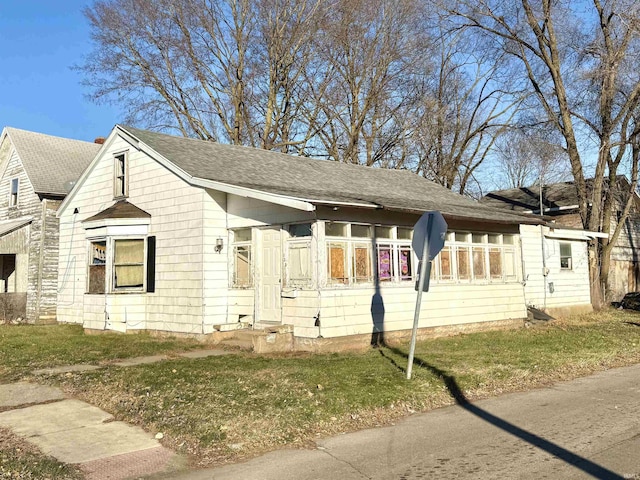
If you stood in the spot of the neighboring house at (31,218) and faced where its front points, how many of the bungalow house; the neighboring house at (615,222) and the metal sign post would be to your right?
0

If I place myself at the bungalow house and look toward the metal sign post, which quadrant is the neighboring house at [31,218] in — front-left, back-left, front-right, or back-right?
back-right

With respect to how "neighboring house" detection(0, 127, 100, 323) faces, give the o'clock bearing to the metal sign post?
The metal sign post is roughly at 10 o'clock from the neighboring house.

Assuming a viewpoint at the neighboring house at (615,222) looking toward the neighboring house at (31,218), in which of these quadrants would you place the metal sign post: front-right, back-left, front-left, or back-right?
front-left

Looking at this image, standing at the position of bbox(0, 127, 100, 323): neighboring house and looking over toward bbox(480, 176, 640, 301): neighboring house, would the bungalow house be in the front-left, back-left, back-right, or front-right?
front-right

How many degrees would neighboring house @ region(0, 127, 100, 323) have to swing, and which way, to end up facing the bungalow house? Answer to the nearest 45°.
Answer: approximately 90° to its left

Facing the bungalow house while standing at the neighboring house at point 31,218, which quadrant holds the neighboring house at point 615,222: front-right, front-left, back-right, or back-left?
front-left

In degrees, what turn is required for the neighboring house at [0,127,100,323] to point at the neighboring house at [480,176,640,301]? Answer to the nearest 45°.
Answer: approximately 135° to its left

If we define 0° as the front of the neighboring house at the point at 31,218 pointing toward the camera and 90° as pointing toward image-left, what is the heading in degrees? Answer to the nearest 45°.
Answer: approximately 45°
